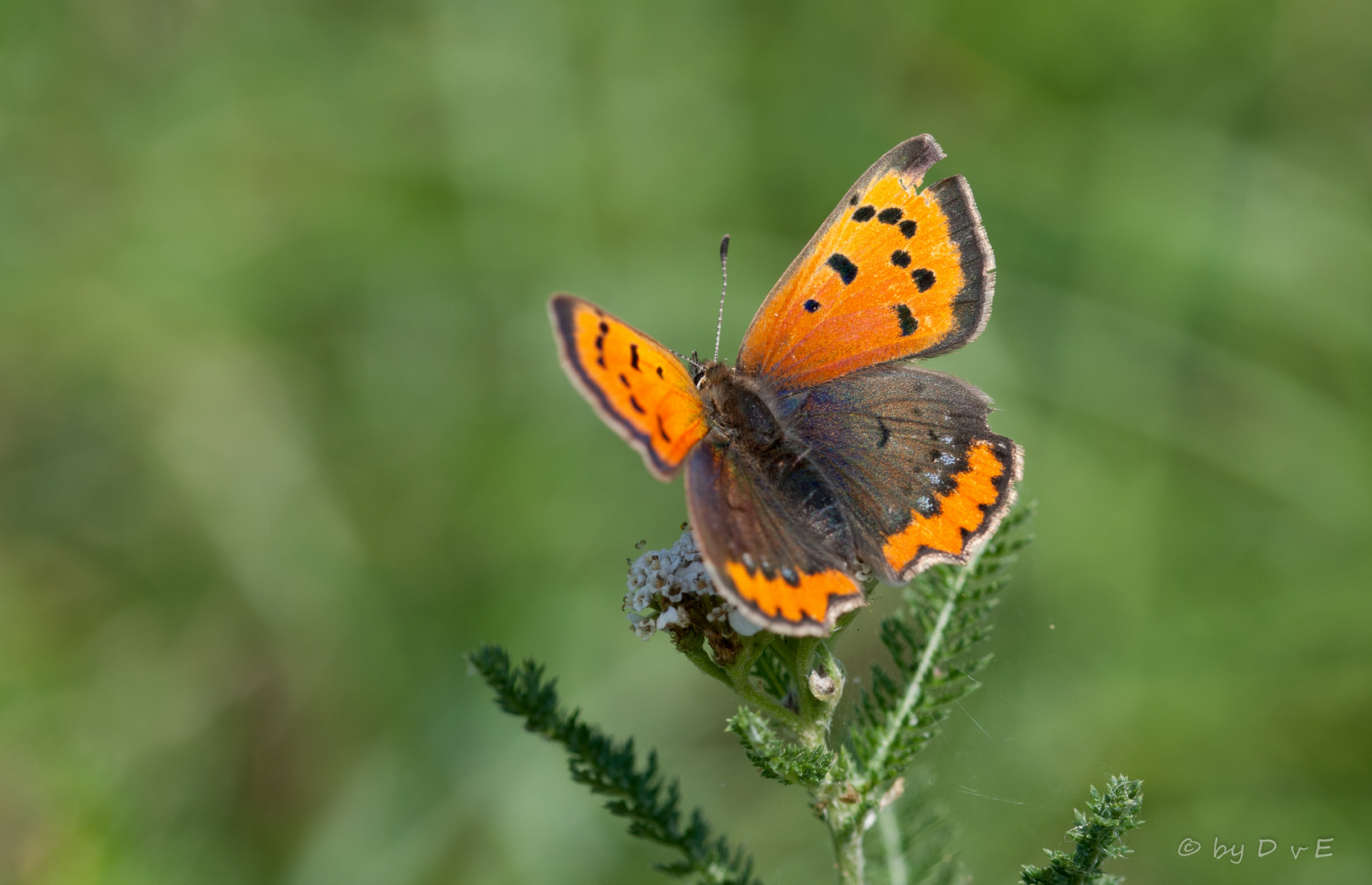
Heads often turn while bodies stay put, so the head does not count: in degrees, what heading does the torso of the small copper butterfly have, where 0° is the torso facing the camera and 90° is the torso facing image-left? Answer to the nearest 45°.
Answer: approximately 135°
